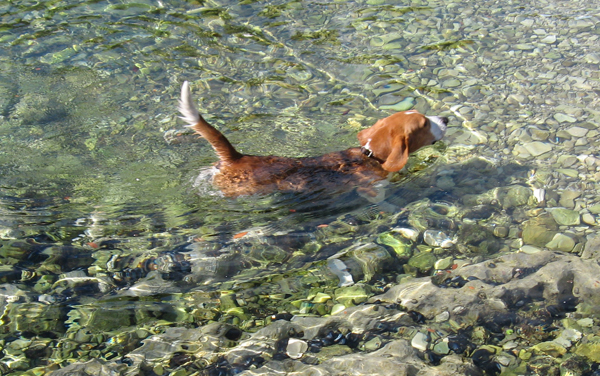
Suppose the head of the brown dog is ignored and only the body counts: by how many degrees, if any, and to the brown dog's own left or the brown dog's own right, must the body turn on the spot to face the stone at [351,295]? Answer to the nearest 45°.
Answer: approximately 90° to the brown dog's own right

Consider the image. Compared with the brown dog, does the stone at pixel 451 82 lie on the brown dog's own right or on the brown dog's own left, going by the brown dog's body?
on the brown dog's own left

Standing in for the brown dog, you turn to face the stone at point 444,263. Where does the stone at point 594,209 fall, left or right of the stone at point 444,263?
left

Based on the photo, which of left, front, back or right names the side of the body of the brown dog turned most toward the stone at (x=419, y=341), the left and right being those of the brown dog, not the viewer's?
right

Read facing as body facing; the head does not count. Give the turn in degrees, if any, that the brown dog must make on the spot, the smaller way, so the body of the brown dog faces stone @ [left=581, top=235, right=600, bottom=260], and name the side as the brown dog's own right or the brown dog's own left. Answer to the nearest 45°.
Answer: approximately 45° to the brown dog's own right

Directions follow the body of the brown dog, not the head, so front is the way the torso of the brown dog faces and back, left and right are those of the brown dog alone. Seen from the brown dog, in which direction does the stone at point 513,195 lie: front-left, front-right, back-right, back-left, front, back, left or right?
front

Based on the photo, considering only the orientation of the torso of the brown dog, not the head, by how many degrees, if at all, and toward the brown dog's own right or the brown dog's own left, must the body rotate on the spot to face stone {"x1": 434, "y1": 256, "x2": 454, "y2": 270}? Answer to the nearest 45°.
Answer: approximately 45° to the brown dog's own right

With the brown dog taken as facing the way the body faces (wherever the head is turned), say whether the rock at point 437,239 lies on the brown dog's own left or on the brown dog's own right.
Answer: on the brown dog's own right

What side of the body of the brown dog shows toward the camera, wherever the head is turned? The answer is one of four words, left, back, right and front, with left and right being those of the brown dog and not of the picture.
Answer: right

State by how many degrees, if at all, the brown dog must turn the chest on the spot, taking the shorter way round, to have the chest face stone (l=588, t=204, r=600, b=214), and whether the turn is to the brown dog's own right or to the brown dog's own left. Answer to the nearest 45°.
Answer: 0° — it already faces it

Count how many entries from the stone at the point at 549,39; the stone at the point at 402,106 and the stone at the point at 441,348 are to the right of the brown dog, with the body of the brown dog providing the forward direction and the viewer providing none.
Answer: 1

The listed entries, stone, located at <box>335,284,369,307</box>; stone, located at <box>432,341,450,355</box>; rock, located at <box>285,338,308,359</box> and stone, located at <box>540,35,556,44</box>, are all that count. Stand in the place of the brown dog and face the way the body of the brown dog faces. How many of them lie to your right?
3
